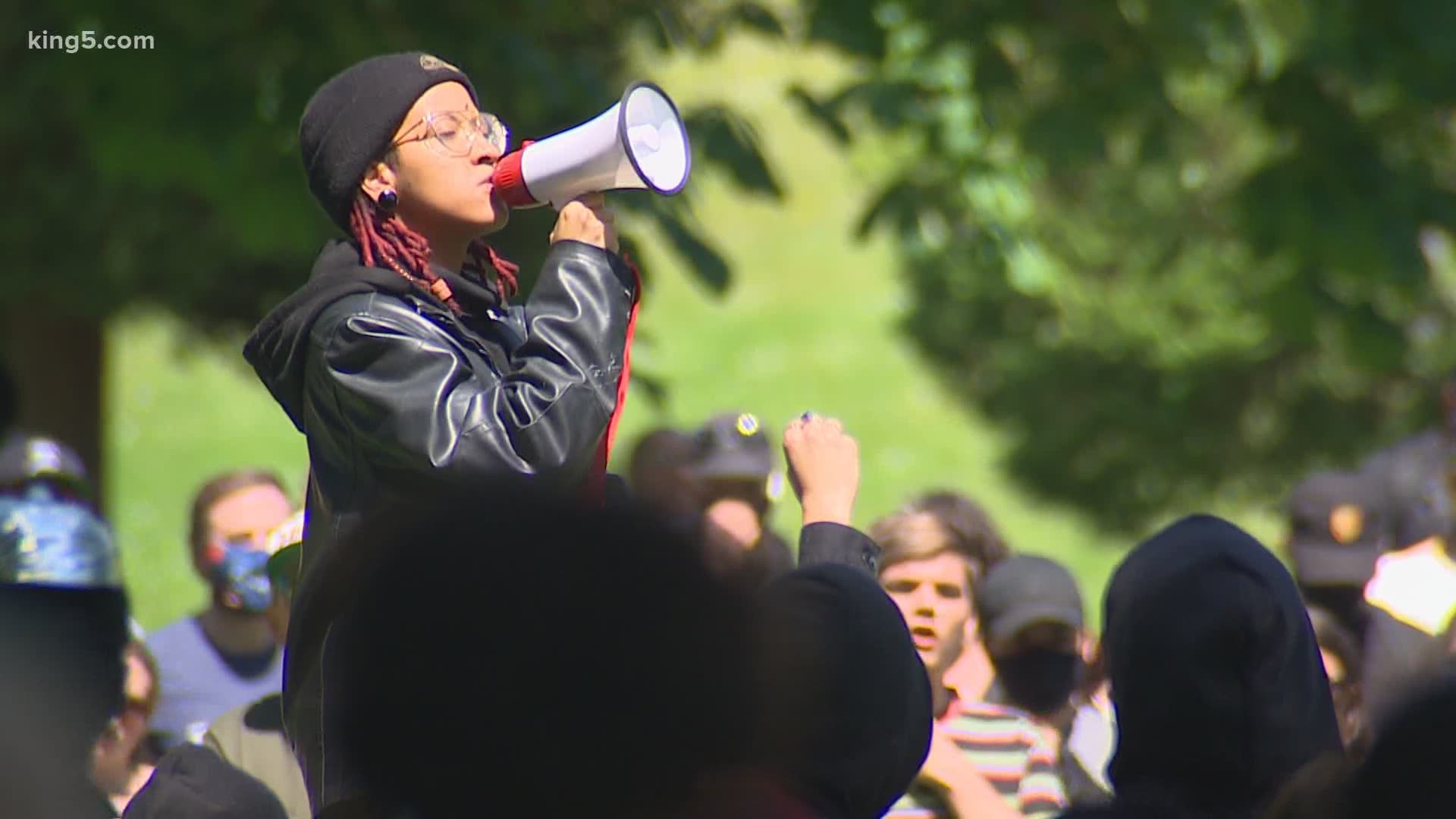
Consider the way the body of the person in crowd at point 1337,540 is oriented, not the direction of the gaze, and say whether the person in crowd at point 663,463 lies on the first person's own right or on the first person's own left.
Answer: on the first person's own right

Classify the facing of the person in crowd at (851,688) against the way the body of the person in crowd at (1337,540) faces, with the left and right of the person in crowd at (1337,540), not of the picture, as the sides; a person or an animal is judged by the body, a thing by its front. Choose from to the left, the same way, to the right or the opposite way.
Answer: the opposite way

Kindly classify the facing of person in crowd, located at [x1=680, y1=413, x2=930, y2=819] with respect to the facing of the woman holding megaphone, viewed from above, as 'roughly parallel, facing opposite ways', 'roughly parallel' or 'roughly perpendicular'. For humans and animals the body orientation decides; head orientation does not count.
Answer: roughly perpendicular

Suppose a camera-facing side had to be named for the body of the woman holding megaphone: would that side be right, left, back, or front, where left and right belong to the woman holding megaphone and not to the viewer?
right

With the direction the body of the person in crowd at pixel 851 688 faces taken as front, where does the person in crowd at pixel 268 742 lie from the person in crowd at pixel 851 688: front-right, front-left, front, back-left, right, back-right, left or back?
front-left

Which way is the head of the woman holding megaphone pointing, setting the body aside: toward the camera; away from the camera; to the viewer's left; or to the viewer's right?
to the viewer's right

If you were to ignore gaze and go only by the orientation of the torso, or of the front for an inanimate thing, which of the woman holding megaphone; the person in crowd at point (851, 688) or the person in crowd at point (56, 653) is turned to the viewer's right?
the woman holding megaphone

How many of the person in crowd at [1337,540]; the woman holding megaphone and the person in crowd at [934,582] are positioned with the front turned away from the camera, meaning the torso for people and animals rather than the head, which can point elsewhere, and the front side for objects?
0

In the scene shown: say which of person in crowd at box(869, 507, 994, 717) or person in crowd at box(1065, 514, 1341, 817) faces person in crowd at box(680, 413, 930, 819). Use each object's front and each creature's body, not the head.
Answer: person in crowd at box(869, 507, 994, 717)

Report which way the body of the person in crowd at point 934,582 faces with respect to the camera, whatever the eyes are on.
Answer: toward the camera

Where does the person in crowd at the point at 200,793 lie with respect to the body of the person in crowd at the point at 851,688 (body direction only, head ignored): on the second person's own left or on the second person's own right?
on the second person's own left

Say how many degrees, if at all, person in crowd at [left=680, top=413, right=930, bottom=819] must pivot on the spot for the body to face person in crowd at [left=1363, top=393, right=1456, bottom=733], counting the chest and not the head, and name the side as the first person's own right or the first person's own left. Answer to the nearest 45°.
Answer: approximately 45° to the first person's own right

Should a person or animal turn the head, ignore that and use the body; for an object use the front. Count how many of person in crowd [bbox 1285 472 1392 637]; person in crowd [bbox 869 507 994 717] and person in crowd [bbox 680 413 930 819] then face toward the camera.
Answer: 2

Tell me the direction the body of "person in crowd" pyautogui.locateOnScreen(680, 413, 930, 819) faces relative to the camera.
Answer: away from the camera

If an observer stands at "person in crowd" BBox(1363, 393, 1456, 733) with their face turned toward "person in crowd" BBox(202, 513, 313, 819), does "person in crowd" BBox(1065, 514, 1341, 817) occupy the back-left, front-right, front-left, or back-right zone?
front-left

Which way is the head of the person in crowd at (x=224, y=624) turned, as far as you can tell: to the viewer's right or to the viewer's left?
to the viewer's right

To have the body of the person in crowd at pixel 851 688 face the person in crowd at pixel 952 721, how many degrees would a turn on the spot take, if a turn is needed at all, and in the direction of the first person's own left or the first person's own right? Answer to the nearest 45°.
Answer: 0° — they already face them

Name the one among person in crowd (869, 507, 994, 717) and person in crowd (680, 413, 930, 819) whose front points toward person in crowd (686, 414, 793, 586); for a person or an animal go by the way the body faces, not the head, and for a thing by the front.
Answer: person in crowd (680, 413, 930, 819)

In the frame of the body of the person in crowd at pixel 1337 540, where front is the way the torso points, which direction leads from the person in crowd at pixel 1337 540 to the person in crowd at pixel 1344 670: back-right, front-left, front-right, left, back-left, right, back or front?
front
